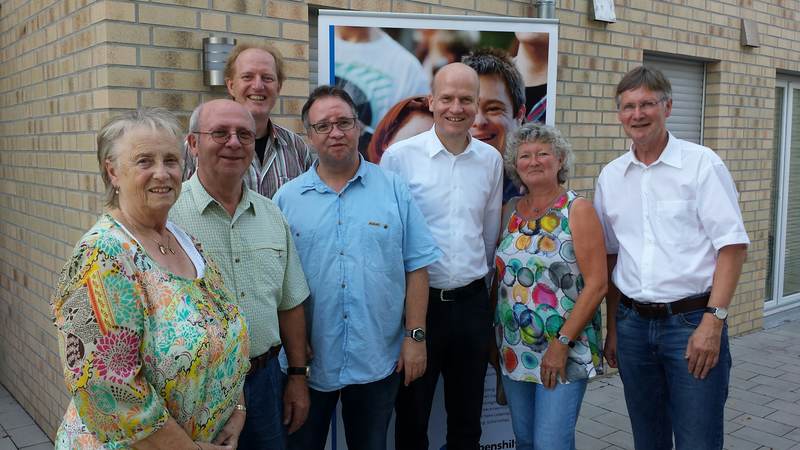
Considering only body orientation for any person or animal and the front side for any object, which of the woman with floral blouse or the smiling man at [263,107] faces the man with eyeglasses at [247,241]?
the smiling man

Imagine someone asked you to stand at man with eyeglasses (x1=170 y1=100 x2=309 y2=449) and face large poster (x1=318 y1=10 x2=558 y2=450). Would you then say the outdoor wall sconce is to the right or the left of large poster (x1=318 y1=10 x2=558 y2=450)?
left

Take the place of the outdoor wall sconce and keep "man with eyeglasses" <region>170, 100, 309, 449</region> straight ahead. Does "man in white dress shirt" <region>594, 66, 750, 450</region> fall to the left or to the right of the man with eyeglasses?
left

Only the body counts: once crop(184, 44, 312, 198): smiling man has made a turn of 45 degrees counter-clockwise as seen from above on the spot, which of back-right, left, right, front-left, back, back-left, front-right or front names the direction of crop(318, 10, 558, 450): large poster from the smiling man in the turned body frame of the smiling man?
left

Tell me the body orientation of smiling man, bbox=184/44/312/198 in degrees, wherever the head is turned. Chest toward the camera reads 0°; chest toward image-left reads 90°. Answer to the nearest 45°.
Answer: approximately 0°

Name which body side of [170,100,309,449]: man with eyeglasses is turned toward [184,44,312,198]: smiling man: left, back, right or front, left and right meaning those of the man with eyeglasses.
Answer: back

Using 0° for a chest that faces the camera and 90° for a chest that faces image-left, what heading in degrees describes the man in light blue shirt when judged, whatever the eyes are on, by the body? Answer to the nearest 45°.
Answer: approximately 0°

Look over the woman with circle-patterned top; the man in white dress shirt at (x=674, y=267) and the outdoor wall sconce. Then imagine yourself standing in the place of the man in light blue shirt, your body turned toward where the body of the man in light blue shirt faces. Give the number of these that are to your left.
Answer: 2

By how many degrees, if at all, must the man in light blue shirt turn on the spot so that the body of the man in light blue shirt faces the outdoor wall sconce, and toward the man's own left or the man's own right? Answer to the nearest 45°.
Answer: approximately 135° to the man's own right

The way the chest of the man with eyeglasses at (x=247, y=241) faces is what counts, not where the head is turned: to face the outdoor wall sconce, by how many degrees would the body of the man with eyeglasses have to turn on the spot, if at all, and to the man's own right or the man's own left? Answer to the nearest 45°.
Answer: approximately 180°

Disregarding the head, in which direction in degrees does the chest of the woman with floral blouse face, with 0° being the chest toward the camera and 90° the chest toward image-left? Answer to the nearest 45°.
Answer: approximately 315°

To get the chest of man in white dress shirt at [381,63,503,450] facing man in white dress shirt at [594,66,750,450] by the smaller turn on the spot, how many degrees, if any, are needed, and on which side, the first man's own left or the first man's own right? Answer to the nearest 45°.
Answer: approximately 90° to the first man's own left

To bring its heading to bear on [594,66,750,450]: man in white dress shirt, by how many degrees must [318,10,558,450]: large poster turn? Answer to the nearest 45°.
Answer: approximately 45° to its left
